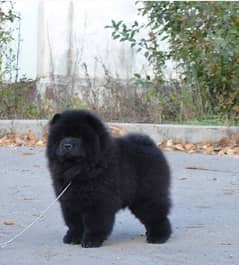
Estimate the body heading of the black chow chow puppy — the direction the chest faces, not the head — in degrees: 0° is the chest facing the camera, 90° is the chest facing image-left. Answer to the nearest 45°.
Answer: approximately 45°
